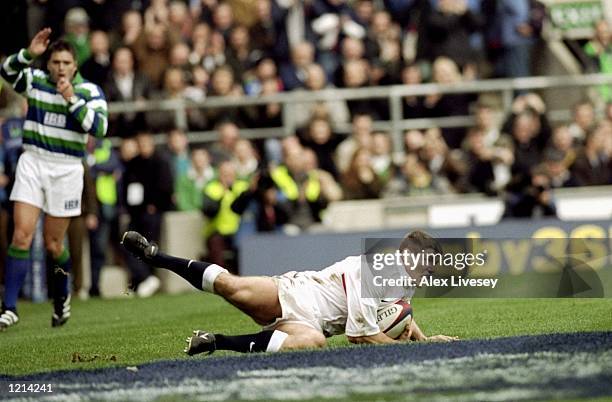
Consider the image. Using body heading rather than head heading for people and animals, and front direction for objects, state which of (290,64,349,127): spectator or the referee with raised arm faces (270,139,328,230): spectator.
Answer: (290,64,349,127): spectator

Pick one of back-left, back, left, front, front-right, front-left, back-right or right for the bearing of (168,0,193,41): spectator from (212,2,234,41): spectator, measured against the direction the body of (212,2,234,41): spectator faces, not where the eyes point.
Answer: right

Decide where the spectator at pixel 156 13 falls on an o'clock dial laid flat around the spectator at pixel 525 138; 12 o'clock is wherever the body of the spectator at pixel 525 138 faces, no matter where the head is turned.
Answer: the spectator at pixel 156 13 is roughly at 3 o'clock from the spectator at pixel 525 138.

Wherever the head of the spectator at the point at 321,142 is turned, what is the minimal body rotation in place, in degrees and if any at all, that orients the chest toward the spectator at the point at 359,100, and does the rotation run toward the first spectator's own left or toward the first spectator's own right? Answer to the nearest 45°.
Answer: approximately 135° to the first spectator's own left

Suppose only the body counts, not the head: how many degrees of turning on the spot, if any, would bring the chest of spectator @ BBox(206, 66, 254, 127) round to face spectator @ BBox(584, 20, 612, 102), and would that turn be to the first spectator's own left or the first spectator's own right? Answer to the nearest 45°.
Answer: approximately 90° to the first spectator's own left

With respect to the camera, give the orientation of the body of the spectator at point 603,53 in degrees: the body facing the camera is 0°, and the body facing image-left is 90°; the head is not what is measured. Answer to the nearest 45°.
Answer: approximately 0°
